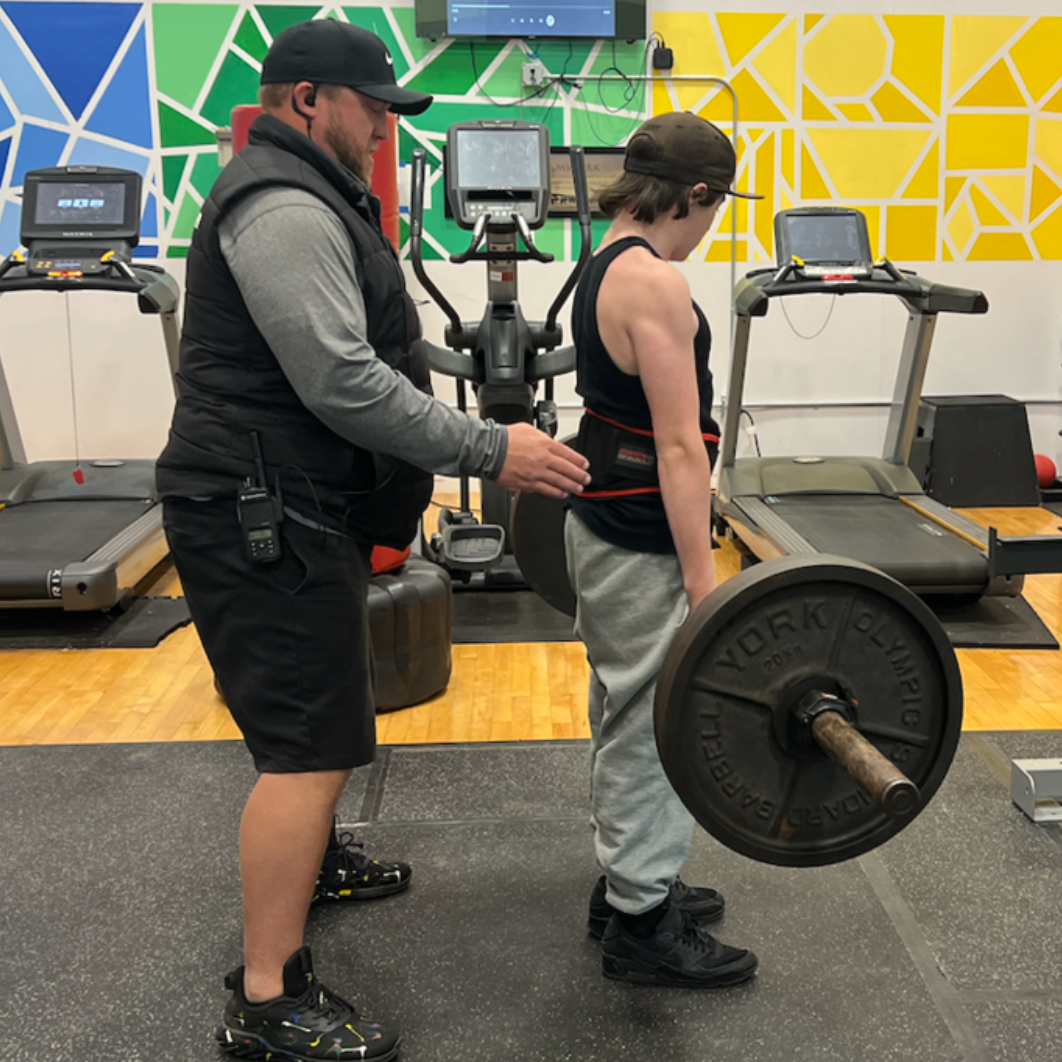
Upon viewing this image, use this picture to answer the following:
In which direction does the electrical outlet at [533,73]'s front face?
toward the camera

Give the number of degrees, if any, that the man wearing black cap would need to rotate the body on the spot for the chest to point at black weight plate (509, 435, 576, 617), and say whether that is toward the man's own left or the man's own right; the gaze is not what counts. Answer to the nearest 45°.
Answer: approximately 45° to the man's own left

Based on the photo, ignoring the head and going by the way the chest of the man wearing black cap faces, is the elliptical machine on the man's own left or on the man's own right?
on the man's own left

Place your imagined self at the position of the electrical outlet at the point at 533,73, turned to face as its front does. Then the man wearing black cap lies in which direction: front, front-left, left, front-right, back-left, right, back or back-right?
front

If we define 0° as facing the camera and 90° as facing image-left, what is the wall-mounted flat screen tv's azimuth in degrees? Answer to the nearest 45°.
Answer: approximately 0°

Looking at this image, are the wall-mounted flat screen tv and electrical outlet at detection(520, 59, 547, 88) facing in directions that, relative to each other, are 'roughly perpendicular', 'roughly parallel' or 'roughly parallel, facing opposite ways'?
roughly parallel

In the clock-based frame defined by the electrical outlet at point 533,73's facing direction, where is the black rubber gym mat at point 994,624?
The black rubber gym mat is roughly at 11 o'clock from the electrical outlet.

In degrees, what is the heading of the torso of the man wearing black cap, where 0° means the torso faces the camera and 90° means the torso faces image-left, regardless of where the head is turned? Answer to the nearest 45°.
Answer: approximately 270°
